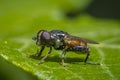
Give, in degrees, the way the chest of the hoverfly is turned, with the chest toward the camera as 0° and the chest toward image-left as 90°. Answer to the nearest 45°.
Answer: approximately 90°
